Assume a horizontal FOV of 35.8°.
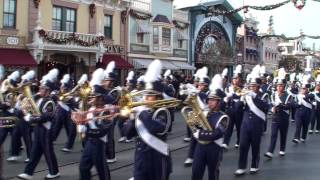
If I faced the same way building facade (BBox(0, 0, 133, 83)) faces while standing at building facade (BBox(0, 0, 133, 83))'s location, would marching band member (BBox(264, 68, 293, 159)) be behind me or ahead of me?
ahead

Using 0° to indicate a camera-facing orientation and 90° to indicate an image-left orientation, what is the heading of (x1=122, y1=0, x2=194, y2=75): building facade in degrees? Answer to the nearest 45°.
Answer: approximately 315°

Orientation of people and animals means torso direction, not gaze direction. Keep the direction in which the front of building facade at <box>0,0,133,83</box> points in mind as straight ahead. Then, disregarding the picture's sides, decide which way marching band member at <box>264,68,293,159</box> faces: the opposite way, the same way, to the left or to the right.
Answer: to the right

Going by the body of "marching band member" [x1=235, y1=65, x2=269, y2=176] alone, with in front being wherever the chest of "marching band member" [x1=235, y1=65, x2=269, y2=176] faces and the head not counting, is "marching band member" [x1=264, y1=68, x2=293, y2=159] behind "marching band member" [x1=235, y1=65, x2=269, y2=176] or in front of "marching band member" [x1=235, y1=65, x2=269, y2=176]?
behind

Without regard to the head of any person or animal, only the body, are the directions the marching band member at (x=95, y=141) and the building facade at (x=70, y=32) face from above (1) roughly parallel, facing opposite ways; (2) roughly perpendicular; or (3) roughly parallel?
roughly perpendicular

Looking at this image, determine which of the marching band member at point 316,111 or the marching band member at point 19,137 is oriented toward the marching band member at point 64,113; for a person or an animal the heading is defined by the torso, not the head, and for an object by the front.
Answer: the marching band member at point 316,111

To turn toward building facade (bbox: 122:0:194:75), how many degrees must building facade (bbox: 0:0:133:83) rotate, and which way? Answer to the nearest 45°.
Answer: approximately 90° to its left

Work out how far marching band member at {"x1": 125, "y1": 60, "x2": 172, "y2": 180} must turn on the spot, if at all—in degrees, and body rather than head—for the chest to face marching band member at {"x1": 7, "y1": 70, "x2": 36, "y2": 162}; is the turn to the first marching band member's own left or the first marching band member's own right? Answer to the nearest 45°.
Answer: approximately 90° to the first marching band member's own right

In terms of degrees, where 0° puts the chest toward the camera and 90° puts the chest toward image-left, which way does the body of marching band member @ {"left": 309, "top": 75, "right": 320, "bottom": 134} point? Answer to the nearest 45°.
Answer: approximately 45°

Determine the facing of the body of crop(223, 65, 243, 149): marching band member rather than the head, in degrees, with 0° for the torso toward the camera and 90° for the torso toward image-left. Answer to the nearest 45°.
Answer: approximately 45°

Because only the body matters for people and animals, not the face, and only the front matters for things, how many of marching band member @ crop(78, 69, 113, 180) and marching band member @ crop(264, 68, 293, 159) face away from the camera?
0

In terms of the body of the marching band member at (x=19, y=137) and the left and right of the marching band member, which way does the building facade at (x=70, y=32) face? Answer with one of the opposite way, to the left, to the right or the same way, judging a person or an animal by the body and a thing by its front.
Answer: to the left
